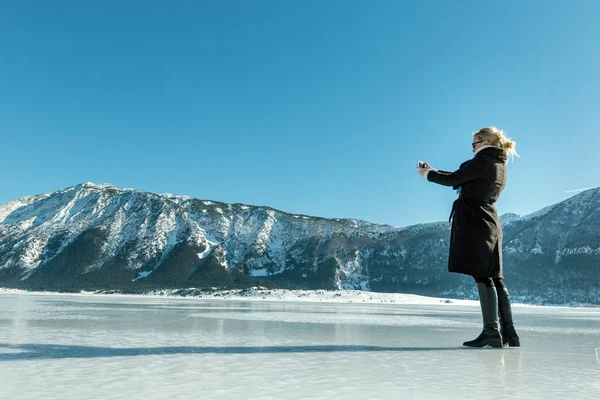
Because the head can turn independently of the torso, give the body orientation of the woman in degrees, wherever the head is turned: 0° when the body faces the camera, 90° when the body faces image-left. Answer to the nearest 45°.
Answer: approximately 90°
